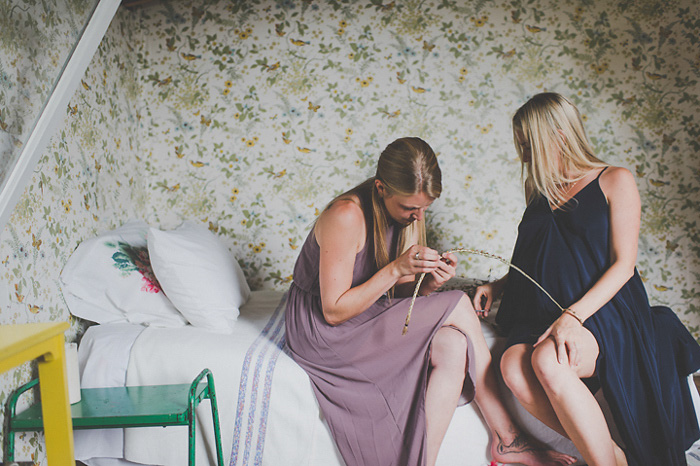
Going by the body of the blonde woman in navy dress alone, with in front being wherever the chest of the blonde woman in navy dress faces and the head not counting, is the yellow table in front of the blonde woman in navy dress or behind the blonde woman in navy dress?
in front

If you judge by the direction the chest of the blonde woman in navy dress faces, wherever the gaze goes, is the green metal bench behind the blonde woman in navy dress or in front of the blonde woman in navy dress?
in front

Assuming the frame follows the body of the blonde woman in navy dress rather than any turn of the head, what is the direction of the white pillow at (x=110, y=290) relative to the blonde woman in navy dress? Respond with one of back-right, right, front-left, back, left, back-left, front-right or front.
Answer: front-right

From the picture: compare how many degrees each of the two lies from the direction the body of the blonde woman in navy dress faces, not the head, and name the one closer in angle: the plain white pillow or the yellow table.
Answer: the yellow table

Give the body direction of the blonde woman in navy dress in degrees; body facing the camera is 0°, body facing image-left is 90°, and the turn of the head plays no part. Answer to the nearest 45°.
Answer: approximately 45°

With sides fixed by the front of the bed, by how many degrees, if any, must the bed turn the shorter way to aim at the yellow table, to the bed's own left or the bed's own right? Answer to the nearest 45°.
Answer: approximately 90° to the bed's own right

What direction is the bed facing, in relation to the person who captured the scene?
facing to the right of the viewer
